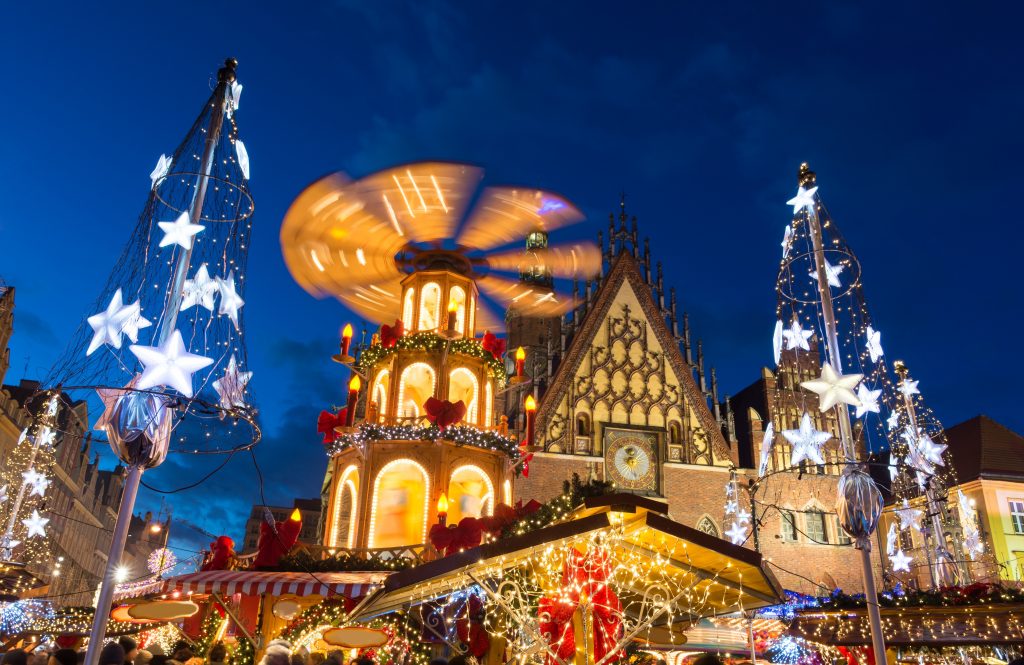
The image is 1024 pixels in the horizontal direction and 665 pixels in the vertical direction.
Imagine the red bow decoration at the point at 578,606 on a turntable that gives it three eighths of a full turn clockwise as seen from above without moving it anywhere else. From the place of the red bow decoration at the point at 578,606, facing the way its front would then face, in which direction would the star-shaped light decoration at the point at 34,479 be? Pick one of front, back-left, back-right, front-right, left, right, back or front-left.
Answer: front

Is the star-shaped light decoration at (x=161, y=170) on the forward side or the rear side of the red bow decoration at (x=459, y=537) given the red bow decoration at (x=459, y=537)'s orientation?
on the forward side

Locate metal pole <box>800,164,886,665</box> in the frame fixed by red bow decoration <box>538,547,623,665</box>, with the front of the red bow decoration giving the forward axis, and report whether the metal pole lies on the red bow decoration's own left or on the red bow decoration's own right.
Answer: on the red bow decoration's own left

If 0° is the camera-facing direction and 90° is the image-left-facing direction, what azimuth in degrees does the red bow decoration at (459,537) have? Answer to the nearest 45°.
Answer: approximately 0°

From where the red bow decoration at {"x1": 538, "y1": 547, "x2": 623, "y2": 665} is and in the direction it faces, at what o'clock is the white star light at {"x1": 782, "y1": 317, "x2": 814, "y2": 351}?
The white star light is roughly at 8 o'clock from the red bow decoration.

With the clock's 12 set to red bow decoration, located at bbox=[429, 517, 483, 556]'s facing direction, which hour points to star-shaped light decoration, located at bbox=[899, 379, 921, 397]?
The star-shaped light decoration is roughly at 8 o'clock from the red bow decoration.

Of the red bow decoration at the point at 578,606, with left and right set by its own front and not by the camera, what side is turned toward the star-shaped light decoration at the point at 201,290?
right

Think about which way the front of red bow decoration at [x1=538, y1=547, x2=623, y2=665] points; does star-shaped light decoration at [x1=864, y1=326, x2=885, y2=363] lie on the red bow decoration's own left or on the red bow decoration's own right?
on the red bow decoration's own left

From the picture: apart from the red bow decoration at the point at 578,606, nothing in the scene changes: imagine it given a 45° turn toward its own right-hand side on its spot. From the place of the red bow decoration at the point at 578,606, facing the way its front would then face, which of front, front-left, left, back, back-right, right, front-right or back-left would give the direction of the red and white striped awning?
right

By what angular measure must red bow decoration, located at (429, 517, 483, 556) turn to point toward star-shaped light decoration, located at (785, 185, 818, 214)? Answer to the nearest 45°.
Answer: approximately 45° to its left

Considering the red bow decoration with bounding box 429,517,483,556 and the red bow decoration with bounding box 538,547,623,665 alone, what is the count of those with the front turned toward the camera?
2

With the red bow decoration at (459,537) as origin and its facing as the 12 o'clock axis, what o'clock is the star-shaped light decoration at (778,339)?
The star-shaped light decoration is roughly at 10 o'clock from the red bow decoration.

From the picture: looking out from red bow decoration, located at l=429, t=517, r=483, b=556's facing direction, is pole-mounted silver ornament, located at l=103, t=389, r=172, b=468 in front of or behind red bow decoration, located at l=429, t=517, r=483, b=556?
in front

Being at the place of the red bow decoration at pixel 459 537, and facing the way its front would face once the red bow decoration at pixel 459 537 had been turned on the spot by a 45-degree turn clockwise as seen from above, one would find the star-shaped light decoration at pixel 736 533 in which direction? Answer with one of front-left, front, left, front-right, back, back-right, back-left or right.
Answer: back

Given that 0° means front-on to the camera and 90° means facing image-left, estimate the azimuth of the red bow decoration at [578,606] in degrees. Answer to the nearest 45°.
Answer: approximately 0°

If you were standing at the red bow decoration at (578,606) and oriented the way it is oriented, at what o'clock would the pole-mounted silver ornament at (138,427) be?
The pole-mounted silver ornament is roughly at 2 o'clock from the red bow decoration.

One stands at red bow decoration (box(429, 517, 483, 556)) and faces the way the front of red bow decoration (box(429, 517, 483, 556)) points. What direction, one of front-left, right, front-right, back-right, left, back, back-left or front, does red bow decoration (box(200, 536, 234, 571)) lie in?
back-right
